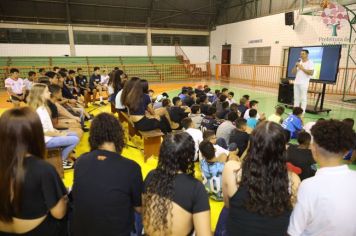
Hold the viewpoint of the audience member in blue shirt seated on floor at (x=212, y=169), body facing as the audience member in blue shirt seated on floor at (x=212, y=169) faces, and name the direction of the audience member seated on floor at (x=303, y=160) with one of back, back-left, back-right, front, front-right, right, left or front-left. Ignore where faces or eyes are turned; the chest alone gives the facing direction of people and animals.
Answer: front-right

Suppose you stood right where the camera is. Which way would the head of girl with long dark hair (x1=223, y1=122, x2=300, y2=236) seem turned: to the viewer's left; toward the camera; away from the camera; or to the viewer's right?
away from the camera

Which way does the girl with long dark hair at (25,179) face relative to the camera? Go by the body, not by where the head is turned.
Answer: away from the camera

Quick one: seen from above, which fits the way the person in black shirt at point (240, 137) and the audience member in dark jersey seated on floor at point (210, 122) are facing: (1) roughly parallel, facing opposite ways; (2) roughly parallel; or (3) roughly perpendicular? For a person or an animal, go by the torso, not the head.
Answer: roughly parallel

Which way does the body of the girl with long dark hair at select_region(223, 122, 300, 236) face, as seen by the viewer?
away from the camera

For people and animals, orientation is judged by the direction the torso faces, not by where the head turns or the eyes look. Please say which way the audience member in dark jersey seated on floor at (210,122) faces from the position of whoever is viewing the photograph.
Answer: facing away from the viewer and to the right of the viewer

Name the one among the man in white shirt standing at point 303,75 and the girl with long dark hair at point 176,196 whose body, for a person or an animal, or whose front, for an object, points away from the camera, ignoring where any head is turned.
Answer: the girl with long dark hair

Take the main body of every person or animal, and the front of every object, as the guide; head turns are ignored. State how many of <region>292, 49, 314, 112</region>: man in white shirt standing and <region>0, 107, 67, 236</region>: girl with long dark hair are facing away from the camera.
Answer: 1

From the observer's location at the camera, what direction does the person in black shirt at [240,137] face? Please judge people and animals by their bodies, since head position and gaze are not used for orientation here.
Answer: facing away from the viewer and to the right of the viewer

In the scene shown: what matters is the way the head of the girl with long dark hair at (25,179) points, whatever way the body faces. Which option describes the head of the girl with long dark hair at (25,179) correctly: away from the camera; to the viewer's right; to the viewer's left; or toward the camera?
away from the camera

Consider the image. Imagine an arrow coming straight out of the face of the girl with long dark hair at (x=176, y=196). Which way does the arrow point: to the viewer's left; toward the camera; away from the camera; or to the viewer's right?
away from the camera

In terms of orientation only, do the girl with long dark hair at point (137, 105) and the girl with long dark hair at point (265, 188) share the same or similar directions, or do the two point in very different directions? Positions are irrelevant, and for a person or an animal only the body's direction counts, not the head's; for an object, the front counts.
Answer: same or similar directions

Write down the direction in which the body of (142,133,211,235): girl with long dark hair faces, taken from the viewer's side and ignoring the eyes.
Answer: away from the camera

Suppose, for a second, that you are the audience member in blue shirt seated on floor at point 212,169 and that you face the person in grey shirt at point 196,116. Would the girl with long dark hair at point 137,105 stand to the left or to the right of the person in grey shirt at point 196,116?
left

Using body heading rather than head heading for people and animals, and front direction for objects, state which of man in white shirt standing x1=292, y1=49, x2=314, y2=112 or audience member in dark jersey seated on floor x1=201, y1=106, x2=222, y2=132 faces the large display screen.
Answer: the audience member in dark jersey seated on floor

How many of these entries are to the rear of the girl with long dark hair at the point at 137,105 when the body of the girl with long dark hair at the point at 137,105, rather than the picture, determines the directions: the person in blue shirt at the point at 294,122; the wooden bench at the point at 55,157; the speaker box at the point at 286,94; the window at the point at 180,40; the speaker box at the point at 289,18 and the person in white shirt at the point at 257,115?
1
